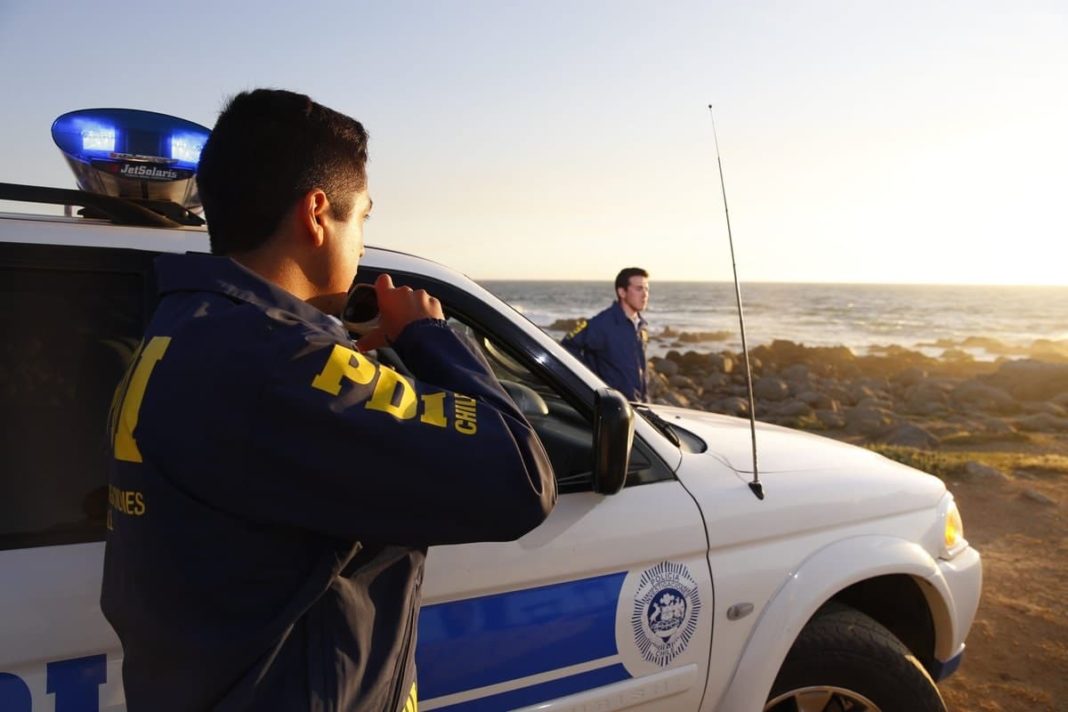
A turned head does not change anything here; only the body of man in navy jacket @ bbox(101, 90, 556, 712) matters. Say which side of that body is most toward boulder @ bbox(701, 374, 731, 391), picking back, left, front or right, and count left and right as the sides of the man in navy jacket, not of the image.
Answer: front

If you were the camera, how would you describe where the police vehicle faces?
facing away from the viewer and to the right of the viewer

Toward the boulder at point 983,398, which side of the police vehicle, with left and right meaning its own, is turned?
front

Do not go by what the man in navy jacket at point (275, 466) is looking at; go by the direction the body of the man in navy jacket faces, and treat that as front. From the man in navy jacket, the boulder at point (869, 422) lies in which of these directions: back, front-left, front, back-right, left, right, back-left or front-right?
front

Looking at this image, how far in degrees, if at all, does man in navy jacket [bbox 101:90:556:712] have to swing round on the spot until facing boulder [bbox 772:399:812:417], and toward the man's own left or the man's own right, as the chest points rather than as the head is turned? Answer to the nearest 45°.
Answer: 0° — they already face it

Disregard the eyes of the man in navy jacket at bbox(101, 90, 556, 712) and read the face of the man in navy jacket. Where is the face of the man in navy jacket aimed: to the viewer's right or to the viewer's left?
to the viewer's right

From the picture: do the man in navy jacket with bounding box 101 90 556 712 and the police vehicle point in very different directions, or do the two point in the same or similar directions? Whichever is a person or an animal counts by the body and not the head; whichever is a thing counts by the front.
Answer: same or similar directions

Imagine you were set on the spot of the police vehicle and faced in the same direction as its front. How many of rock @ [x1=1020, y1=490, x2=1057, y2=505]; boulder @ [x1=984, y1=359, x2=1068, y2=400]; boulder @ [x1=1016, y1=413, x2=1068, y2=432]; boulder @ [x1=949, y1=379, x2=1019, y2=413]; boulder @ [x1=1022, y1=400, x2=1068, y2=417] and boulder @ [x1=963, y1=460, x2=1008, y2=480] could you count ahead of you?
6

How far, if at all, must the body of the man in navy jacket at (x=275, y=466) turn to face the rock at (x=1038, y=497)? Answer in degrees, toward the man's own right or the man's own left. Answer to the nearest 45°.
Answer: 0° — they already face it

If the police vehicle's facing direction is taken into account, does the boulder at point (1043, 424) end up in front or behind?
in front

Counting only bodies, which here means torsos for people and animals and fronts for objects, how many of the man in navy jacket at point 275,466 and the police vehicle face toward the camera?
0

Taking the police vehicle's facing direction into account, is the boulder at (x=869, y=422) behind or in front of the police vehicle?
in front

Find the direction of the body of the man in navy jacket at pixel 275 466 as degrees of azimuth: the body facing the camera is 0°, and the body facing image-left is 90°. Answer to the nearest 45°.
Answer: approximately 225°

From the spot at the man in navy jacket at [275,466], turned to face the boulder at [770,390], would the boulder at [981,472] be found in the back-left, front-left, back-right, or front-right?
front-right

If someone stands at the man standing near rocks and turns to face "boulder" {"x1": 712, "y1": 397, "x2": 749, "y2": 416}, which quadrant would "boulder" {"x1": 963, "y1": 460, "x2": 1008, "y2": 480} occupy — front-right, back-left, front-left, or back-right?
front-right

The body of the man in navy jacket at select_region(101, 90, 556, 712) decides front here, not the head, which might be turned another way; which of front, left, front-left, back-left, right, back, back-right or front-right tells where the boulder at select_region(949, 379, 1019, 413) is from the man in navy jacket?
front

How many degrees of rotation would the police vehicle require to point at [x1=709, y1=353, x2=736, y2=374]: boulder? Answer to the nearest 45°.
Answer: approximately 45° to its left

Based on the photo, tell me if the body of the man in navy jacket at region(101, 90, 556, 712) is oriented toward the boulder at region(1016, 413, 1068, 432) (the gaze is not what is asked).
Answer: yes

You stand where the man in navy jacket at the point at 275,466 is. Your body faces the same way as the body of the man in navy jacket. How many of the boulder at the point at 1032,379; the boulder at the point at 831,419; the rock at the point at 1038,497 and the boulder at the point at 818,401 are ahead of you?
4
